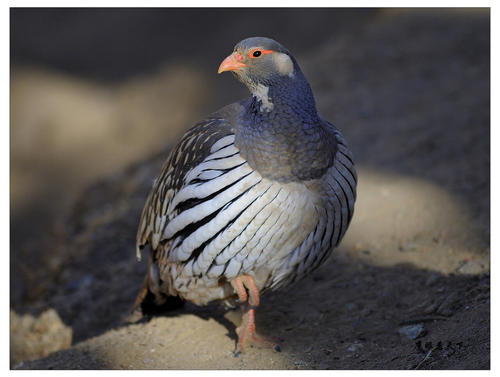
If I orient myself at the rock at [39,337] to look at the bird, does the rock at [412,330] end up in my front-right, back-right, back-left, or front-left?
front-left

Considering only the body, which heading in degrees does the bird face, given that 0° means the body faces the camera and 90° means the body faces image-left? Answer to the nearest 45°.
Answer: approximately 315°

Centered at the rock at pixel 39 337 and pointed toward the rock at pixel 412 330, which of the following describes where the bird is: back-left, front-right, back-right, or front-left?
front-right
